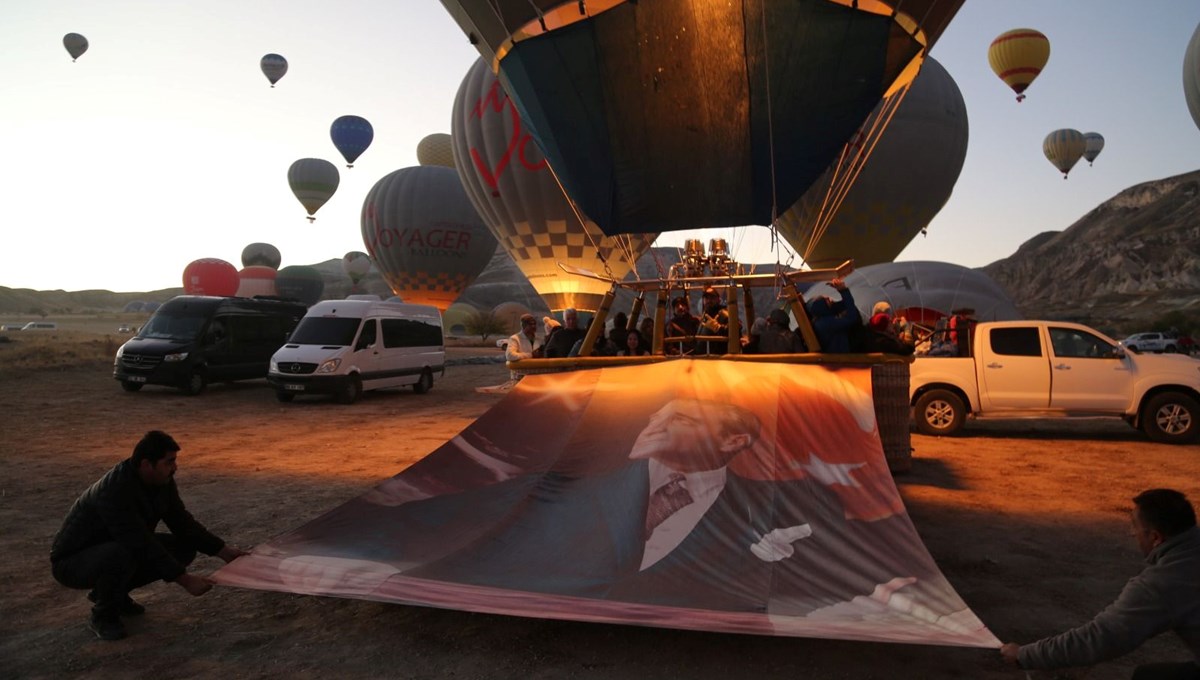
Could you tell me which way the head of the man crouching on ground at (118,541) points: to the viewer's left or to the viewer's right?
to the viewer's right

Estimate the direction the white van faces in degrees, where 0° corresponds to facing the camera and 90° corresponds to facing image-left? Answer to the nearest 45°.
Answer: approximately 45°

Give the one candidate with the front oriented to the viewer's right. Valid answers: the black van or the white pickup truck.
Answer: the white pickup truck

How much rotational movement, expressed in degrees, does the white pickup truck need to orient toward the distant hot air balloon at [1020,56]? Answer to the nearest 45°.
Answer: approximately 90° to its left

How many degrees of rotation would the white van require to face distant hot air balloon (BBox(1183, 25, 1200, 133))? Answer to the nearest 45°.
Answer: approximately 135° to its left

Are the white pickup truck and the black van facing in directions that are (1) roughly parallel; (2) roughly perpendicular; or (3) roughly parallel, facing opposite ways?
roughly perpendicular

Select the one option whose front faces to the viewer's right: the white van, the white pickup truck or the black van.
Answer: the white pickup truck

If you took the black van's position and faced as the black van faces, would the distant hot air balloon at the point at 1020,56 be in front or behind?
behind

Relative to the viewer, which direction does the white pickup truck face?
to the viewer's right

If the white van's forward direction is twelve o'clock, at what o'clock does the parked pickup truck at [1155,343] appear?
The parked pickup truck is roughly at 7 o'clock from the white van.

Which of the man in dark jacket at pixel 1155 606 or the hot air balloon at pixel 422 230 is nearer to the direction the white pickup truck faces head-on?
the man in dark jacket

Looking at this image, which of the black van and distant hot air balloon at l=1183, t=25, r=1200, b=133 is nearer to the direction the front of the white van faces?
the black van

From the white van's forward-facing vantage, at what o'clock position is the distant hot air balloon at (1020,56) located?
The distant hot air balloon is roughly at 7 o'clock from the white van.

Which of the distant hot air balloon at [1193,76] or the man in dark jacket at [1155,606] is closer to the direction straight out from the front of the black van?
the man in dark jacket

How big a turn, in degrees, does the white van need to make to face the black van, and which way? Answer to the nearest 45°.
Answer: approximately 90° to its right

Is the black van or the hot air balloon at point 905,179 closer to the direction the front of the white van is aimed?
the black van
